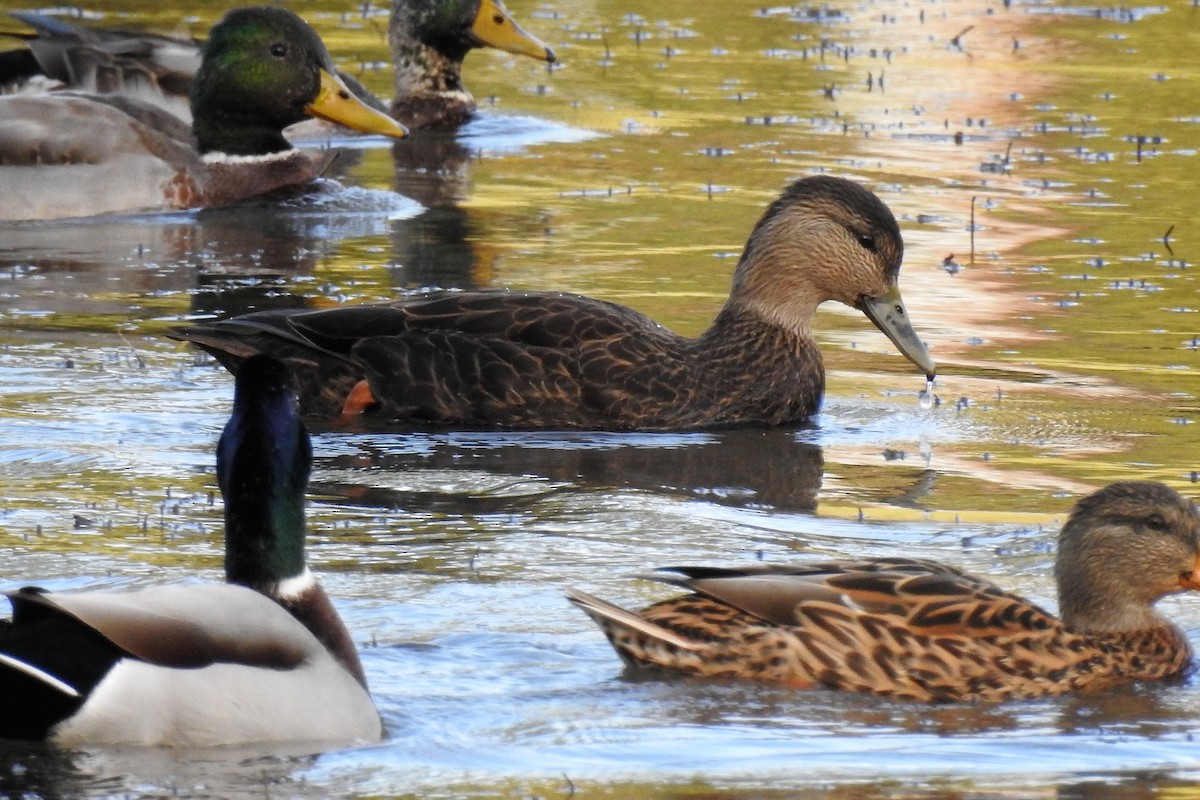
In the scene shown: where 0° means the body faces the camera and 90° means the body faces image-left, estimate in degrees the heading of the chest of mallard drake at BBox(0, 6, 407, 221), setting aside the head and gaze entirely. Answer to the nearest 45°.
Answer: approximately 270°

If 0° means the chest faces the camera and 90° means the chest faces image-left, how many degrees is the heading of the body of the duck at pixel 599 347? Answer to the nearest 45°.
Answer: approximately 270°

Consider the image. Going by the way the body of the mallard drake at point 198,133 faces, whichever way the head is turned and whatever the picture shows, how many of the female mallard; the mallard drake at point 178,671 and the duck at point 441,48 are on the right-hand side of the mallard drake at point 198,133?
2

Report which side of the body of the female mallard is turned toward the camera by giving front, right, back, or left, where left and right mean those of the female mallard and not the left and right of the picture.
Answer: right

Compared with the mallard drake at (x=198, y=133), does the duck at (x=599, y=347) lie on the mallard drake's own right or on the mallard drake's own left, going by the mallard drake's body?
on the mallard drake's own right

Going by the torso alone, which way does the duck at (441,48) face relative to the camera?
to the viewer's right

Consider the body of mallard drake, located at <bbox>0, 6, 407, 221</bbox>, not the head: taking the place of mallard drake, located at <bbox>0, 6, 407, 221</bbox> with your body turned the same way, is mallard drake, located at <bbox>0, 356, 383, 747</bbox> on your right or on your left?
on your right

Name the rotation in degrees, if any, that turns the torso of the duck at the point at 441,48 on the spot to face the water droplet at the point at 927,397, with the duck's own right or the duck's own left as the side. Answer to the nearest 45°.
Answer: approximately 90° to the duck's own right

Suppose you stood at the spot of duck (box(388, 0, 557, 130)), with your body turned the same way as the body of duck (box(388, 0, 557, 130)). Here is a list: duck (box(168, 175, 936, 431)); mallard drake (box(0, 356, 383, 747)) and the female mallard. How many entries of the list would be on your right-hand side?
3

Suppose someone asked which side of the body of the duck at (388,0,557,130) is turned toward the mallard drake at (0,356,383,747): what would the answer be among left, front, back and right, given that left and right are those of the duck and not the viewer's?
right

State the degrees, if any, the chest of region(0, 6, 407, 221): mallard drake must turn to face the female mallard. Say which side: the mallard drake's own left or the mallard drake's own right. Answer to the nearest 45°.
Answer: approximately 90° to the mallard drake's own right
